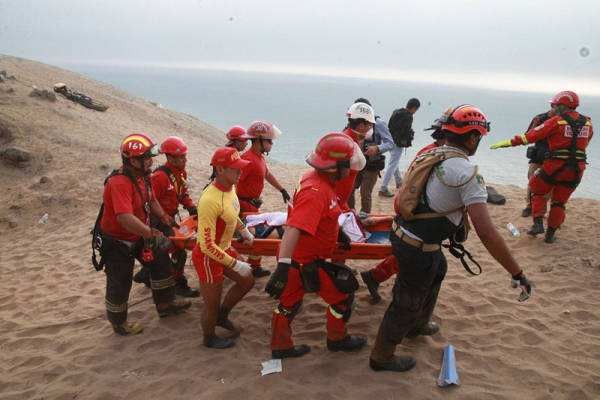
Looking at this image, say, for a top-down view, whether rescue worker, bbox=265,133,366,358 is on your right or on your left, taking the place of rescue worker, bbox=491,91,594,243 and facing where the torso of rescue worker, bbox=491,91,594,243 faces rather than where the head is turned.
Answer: on your left

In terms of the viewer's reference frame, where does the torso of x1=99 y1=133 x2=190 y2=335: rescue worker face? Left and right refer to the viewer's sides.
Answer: facing to the right of the viewer

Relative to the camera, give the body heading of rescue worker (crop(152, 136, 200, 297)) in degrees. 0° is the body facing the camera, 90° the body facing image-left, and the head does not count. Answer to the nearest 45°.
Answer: approximately 315°

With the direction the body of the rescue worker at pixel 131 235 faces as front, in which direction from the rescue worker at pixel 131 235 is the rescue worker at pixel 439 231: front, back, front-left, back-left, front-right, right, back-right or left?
front-right

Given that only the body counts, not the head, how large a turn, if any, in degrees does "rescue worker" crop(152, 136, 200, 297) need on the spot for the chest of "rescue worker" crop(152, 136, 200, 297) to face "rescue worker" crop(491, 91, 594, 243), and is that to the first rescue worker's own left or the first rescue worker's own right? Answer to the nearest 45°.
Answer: approximately 45° to the first rescue worker's own left

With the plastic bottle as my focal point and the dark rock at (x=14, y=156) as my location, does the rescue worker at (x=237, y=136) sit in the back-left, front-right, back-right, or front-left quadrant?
front-right
